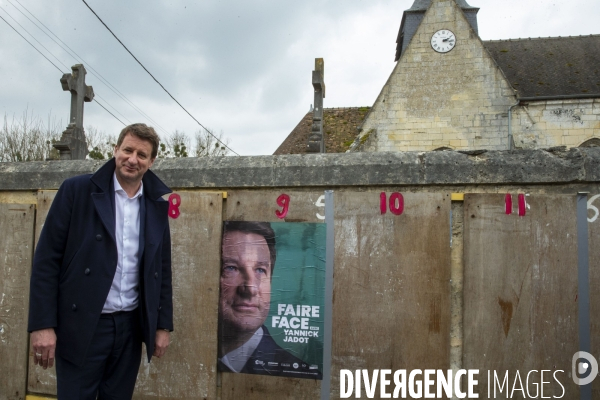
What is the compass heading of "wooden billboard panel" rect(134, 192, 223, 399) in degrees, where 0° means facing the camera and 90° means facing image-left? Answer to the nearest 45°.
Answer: approximately 0°

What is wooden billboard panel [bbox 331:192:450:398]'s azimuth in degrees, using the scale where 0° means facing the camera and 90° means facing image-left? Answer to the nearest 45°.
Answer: approximately 0°

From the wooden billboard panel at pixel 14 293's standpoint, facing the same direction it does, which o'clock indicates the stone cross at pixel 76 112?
The stone cross is roughly at 6 o'clock from the wooden billboard panel.

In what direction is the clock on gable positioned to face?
toward the camera

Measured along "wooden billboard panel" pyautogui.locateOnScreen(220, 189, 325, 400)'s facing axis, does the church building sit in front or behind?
behind

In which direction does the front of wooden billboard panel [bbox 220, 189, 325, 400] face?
toward the camera

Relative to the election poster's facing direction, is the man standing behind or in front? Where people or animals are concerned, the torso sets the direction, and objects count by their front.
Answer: in front

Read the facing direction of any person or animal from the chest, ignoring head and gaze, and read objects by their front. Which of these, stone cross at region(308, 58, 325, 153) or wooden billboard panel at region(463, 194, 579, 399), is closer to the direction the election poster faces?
the wooden billboard panel

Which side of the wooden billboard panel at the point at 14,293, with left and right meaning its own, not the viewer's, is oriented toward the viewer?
front
